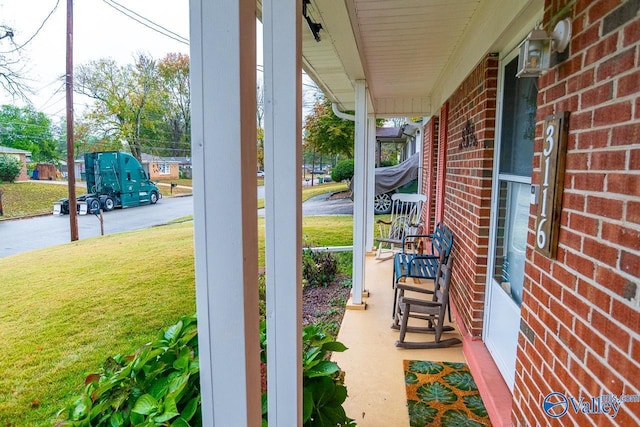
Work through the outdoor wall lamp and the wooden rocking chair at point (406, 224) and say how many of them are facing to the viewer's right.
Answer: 0

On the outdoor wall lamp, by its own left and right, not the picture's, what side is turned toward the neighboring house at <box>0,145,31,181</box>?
front

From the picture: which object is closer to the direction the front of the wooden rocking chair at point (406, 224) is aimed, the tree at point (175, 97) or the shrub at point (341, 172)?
the tree

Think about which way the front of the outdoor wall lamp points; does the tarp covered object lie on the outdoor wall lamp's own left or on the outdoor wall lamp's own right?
on the outdoor wall lamp's own right

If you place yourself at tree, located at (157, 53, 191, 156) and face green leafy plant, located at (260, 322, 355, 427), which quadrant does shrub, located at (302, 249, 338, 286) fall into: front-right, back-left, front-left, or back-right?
front-left

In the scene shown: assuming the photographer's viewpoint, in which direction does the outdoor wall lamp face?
facing the viewer and to the left of the viewer

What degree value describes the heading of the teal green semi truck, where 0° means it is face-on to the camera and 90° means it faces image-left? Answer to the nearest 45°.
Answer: approximately 225°

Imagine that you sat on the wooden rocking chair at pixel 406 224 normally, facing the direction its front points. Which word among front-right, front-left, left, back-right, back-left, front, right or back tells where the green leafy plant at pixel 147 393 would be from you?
front-left

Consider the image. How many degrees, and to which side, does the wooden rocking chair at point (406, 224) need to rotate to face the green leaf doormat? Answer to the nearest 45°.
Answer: approximately 45° to its left

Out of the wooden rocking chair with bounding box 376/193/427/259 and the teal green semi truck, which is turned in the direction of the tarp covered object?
the teal green semi truck
